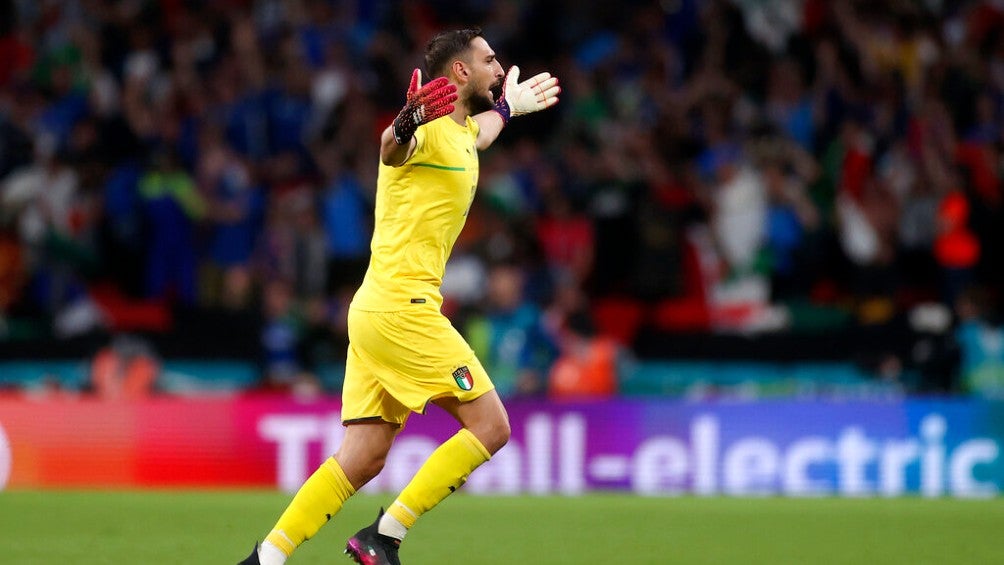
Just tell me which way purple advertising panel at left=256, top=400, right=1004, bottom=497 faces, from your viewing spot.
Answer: facing the viewer

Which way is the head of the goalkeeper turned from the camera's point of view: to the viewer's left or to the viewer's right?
to the viewer's right

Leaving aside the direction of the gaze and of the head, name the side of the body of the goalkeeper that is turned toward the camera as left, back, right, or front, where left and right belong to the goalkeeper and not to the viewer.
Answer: right

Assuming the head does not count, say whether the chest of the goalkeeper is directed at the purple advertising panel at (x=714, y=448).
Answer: no

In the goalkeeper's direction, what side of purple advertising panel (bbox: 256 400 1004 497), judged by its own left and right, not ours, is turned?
front

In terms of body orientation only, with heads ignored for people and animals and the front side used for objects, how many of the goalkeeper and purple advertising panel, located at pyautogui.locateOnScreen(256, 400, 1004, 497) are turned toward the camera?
1

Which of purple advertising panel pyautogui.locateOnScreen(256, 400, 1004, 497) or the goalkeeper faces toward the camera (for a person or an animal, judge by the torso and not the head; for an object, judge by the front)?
the purple advertising panel

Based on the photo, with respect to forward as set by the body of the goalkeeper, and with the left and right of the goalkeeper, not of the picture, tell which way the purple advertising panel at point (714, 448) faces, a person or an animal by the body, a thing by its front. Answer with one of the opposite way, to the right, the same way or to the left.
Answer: to the right
